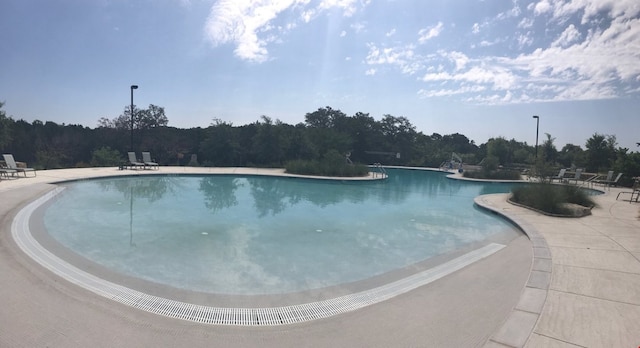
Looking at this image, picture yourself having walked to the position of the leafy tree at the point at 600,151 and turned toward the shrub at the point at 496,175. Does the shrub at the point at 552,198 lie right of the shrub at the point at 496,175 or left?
left

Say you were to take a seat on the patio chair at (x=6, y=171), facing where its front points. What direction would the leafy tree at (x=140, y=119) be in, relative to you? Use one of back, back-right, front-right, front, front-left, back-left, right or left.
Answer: front-left

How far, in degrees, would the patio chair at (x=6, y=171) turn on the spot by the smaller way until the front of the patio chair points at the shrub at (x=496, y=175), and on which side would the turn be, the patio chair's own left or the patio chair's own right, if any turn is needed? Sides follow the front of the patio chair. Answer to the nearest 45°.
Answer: approximately 45° to the patio chair's own right

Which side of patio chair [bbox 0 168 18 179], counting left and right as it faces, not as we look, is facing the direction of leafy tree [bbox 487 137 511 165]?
front

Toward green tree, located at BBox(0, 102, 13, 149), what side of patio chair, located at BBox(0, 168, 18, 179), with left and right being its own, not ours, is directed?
left

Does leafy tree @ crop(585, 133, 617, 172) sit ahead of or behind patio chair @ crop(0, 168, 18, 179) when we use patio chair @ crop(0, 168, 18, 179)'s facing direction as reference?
ahead

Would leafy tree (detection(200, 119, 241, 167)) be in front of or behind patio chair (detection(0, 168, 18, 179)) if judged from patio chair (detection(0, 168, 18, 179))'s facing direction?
in front

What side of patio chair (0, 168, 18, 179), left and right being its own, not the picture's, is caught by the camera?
right

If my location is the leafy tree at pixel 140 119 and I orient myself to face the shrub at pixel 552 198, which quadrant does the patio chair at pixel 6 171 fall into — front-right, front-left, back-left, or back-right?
front-right

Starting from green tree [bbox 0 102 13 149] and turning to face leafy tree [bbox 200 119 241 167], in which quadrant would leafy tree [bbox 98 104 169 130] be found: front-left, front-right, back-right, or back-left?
front-left

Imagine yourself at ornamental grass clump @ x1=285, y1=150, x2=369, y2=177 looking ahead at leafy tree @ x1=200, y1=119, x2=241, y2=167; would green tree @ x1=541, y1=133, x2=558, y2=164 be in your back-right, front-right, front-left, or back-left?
back-right

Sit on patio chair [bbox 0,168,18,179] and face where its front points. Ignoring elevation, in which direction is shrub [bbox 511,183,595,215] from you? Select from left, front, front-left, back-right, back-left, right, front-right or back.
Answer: front-right
